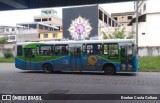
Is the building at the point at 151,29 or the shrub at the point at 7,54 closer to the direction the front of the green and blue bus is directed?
the building

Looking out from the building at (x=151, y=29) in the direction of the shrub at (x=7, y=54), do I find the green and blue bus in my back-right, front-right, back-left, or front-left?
front-left

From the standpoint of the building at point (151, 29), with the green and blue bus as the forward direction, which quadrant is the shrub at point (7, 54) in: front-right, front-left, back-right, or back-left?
front-right

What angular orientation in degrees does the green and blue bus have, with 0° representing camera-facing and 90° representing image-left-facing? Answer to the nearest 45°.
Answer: approximately 270°

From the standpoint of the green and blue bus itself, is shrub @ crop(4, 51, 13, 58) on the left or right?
on its left

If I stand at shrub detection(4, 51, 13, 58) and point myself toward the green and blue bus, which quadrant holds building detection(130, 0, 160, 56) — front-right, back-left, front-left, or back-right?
front-left

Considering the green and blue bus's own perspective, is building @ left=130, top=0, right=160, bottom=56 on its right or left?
on its left
